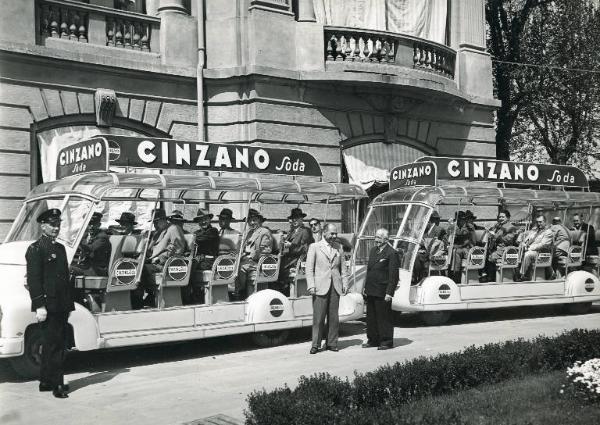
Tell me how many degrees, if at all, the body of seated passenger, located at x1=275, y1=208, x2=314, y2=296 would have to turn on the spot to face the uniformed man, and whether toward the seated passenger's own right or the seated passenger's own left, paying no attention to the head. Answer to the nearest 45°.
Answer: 0° — they already face them

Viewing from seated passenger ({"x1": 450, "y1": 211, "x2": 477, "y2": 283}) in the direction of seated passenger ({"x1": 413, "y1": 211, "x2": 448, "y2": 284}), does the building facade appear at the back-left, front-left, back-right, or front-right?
front-right

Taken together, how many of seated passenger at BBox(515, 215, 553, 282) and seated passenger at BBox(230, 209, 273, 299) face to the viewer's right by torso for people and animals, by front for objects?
0

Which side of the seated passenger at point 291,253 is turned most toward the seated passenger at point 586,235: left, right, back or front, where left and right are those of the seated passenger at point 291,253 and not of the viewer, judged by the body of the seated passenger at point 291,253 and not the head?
back

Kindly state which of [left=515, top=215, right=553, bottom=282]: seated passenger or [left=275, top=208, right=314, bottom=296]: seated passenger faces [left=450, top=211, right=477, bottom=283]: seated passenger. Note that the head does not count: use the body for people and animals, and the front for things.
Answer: [left=515, top=215, right=553, bottom=282]: seated passenger

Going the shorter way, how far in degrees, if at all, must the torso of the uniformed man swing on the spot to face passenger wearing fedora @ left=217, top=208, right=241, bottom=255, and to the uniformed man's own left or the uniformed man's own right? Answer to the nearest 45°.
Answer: approximately 90° to the uniformed man's own left

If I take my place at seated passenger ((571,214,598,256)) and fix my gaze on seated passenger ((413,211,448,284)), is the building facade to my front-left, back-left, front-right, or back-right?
front-right

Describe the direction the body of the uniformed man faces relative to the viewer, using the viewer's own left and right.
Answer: facing the viewer and to the right of the viewer

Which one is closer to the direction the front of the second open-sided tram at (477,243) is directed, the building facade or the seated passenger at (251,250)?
the seated passenger

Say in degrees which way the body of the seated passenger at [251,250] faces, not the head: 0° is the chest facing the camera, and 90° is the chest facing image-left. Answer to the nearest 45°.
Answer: approximately 45°

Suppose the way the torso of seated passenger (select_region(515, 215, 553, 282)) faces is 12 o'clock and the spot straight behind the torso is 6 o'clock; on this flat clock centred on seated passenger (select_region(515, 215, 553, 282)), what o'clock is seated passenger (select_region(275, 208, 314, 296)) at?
seated passenger (select_region(275, 208, 314, 296)) is roughly at 12 o'clock from seated passenger (select_region(515, 215, 553, 282)).

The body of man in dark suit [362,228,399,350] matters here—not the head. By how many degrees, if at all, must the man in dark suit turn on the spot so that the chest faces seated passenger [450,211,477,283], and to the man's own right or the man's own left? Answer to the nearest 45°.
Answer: approximately 180°

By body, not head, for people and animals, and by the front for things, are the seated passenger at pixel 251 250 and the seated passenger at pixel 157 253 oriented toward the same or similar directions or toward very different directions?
same or similar directions

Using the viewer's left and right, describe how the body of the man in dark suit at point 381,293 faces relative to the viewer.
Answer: facing the viewer and to the left of the viewer

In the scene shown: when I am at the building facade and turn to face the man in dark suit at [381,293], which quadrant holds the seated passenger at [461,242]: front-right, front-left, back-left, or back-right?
front-left

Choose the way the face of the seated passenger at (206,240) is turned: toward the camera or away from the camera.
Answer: toward the camera

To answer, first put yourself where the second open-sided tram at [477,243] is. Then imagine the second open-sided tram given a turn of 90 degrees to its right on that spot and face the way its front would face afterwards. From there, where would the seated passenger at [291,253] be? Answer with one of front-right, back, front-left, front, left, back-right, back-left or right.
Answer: left

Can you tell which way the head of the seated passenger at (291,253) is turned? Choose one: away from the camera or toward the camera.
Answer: toward the camera
